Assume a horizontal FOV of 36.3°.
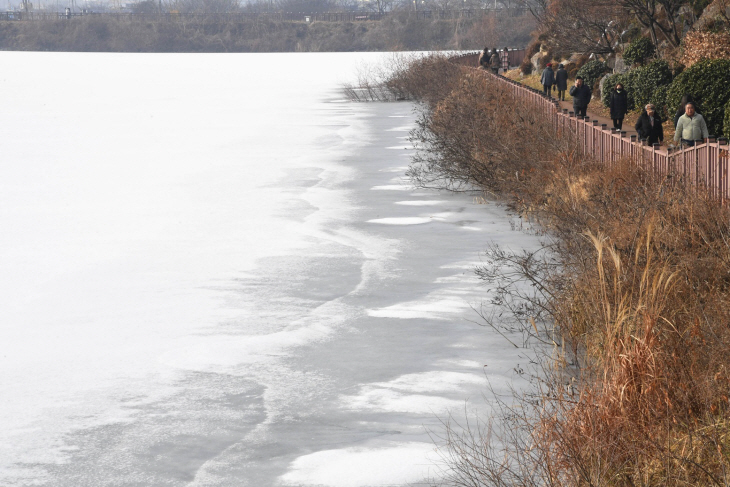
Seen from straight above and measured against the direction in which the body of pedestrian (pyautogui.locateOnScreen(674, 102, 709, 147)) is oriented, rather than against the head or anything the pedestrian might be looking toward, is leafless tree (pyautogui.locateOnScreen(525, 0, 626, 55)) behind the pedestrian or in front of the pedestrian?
behind

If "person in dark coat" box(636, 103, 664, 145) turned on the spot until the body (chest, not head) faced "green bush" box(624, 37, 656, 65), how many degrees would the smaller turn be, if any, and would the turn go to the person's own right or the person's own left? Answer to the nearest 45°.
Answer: approximately 180°

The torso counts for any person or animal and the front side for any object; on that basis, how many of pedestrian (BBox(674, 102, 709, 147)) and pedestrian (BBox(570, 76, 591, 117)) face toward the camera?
2

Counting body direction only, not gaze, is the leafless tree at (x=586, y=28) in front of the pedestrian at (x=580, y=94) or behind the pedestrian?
behind

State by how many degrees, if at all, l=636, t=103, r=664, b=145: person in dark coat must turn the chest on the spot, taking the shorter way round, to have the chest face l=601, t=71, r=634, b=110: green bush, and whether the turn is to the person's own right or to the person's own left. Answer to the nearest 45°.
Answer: approximately 180°

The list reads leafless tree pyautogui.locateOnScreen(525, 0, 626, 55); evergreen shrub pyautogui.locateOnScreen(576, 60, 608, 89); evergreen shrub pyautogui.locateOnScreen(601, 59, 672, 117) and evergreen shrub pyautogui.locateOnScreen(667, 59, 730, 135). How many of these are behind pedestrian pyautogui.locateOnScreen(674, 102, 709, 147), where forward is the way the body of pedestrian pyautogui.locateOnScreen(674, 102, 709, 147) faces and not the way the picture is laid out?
4

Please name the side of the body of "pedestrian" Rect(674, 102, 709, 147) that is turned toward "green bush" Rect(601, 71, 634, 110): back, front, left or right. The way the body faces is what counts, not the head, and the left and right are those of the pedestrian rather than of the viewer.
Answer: back

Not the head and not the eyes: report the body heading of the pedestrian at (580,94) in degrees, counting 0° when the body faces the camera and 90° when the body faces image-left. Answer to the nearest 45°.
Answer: approximately 0°

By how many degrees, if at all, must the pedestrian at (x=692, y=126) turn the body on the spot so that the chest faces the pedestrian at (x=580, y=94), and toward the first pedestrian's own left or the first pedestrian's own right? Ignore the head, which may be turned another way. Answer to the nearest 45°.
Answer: approximately 180°
